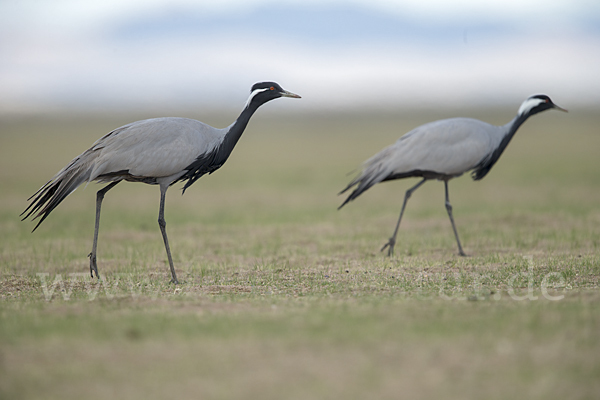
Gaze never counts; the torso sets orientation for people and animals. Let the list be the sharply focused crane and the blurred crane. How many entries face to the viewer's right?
2

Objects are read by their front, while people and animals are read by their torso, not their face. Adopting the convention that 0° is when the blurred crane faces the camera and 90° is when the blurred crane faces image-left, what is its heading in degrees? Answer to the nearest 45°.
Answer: approximately 270°

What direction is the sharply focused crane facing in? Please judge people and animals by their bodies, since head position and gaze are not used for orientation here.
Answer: to the viewer's right

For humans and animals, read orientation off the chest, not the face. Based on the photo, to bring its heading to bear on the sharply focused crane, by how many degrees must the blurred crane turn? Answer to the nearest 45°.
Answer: approximately 135° to its right
